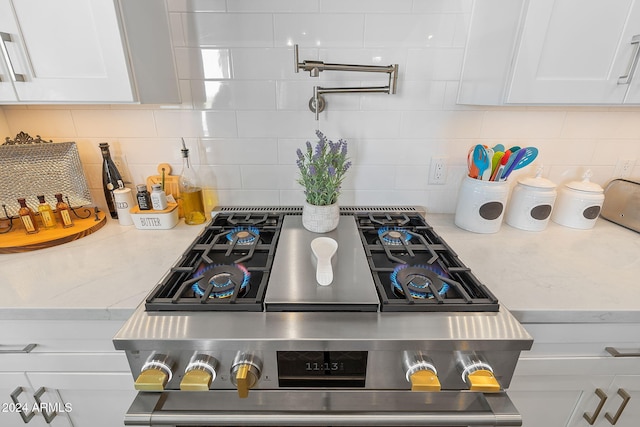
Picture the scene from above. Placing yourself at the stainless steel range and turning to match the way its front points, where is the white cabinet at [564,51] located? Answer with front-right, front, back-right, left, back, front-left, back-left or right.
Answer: back-left

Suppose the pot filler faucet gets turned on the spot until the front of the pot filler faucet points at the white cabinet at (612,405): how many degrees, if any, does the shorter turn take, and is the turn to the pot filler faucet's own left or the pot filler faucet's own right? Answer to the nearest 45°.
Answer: approximately 45° to the pot filler faucet's own left

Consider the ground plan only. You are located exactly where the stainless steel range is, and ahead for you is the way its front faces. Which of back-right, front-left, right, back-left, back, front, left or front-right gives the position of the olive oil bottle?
back-right

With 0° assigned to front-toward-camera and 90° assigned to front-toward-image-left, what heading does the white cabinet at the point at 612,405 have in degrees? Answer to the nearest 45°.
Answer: approximately 0°

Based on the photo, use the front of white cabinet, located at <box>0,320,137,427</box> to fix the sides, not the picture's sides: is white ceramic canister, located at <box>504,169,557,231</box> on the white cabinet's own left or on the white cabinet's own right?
on the white cabinet's own left

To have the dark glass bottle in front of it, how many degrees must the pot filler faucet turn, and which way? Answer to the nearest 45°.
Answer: approximately 90° to its right

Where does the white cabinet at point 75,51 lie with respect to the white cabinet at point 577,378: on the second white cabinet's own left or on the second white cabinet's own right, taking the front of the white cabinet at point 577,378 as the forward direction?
on the second white cabinet's own right
